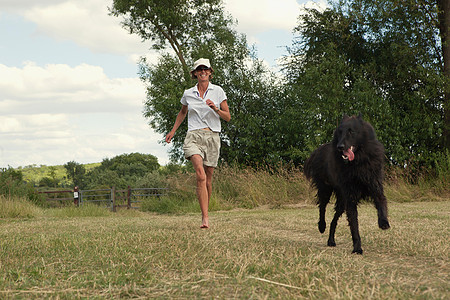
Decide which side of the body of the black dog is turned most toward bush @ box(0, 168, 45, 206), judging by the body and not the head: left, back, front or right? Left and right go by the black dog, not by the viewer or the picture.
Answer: back

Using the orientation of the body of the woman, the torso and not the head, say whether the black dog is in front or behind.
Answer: in front

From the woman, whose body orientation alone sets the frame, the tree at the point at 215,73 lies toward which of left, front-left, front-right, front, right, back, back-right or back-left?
back

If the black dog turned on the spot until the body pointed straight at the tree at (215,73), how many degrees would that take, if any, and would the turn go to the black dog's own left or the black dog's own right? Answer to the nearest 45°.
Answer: approximately 135° to the black dog's own left

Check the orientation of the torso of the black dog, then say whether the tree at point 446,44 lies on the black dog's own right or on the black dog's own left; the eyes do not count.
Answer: on the black dog's own left

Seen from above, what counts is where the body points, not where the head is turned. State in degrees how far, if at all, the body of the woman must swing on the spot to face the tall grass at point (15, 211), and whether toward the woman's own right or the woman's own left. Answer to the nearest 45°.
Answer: approximately 135° to the woman's own right

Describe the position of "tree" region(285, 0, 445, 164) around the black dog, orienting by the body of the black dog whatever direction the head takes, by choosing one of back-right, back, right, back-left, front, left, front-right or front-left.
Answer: back-left

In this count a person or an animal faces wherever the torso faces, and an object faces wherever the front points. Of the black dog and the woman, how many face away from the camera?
0

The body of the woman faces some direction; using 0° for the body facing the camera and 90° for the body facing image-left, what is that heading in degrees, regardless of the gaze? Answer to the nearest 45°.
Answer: approximately 0°
